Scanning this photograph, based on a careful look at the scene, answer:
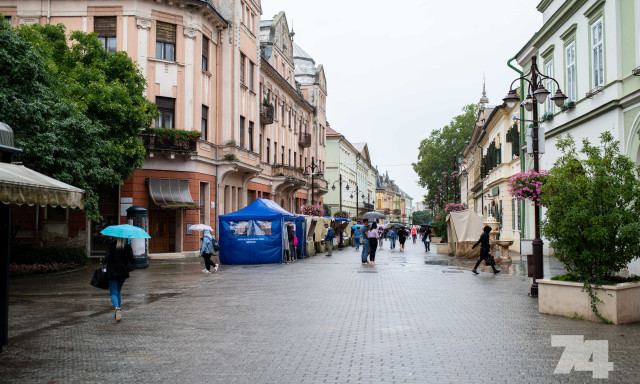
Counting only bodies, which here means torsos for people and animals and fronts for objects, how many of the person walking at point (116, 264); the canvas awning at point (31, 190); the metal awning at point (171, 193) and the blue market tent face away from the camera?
1

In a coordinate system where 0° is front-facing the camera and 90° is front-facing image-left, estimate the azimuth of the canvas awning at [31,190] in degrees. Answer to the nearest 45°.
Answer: approximately 315°

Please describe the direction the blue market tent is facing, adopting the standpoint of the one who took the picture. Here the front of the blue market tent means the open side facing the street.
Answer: facing to the right of the viewer

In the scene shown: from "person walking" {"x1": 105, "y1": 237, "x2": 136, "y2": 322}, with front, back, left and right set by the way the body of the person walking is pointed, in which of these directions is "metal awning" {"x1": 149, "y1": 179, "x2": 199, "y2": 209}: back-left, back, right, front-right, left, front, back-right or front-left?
front

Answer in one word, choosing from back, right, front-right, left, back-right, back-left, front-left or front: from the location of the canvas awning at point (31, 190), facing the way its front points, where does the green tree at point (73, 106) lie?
back-left

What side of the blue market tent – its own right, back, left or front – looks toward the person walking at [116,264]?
right

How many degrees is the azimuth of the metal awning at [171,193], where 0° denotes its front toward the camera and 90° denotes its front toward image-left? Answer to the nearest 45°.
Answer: approximately 315°

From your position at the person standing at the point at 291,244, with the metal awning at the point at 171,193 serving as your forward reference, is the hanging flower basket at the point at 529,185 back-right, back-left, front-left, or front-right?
back-left

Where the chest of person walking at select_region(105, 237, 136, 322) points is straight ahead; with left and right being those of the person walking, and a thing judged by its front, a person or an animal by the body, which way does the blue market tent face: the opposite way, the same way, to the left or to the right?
to the right

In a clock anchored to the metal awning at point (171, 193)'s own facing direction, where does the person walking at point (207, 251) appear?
The person walking is roughly at 1 o'clock from the metal awning.

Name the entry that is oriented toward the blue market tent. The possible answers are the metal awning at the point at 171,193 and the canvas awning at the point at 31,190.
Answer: the metal awning at the point at 171,193
